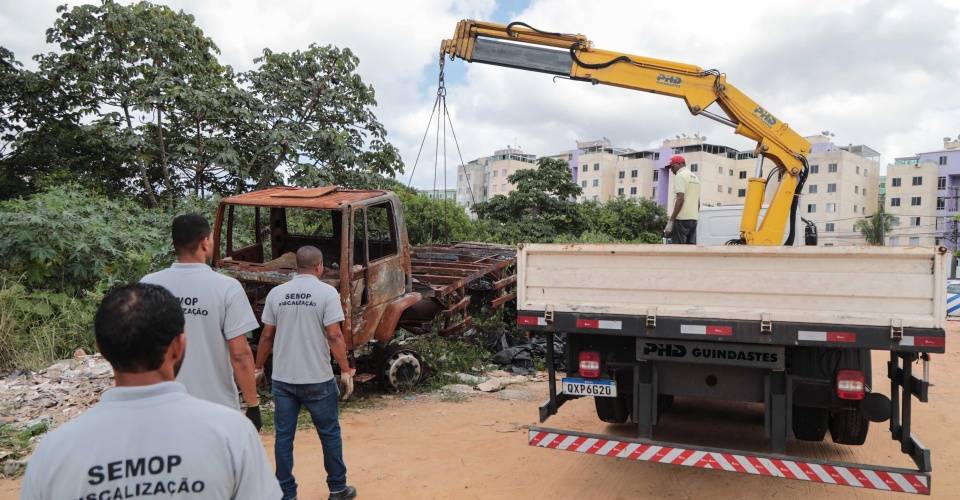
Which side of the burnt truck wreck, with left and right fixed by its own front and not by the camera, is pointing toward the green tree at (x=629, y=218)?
back

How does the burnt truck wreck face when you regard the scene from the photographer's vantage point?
facing the viewer and to the left of the viewer

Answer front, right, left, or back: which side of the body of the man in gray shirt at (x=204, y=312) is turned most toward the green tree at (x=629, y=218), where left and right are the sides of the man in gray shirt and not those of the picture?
front

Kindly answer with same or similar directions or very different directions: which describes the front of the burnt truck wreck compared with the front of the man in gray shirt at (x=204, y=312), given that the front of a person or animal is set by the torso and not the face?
very different directions

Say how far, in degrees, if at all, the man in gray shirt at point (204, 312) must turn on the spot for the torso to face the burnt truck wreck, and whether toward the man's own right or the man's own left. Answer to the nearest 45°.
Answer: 0° — they already face it

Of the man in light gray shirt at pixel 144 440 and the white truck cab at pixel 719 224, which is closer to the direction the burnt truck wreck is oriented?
the man in light gray shirt

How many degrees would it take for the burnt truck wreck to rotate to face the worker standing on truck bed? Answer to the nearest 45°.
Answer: approximately 135° to its left

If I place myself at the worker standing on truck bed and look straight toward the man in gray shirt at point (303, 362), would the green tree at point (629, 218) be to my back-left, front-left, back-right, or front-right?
back-right

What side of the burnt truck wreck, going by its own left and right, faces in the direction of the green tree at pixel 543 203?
back

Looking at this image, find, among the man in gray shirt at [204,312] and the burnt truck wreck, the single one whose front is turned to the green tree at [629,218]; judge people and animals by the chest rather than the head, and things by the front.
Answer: the man in gray shirt

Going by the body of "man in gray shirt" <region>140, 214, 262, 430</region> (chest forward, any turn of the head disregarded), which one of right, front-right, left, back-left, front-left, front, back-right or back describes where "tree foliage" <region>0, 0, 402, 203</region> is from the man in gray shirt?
front-left

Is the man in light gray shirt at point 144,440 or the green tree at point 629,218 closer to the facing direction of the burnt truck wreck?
the man in light gray shirt

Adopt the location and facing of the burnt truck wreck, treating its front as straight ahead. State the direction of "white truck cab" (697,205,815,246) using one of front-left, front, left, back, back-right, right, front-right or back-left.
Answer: back-left

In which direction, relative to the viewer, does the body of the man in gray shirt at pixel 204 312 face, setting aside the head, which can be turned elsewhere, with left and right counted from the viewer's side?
facing away from the viewer and to the right of the viewer
